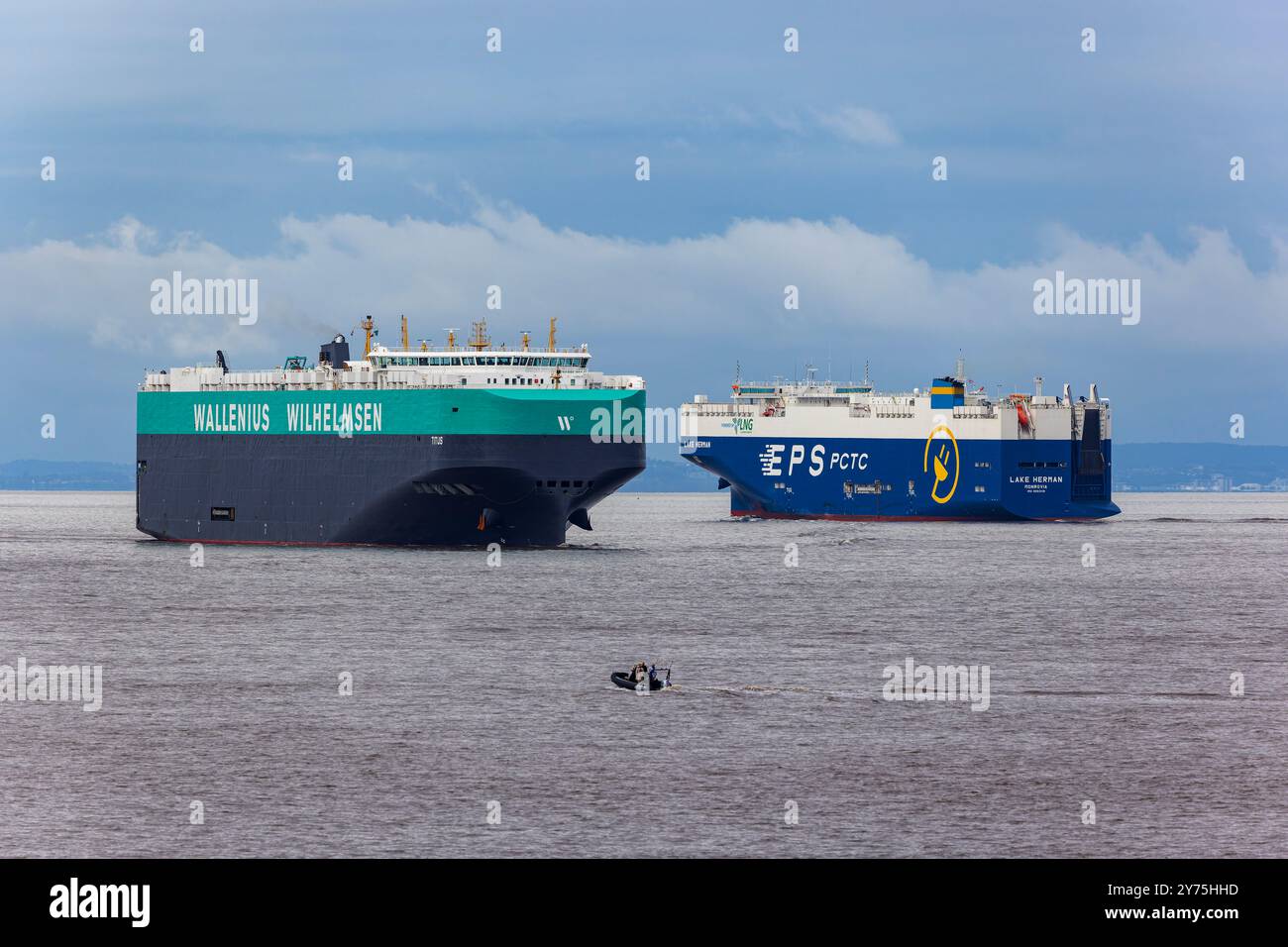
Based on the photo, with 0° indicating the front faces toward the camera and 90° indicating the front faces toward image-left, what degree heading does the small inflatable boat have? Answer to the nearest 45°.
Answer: approximately 90°
